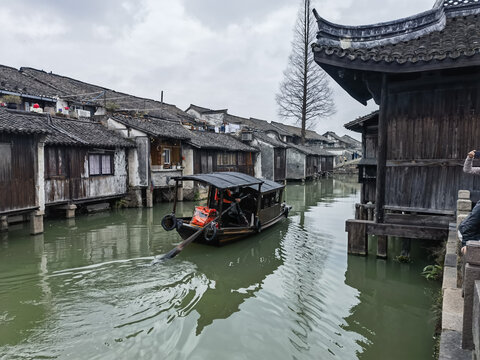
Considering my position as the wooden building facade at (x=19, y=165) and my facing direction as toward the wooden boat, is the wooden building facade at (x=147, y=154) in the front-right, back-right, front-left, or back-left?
front-left

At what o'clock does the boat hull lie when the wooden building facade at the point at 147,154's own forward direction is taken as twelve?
The boat hull is roughly at 1 o'clock from the wooden building facade.

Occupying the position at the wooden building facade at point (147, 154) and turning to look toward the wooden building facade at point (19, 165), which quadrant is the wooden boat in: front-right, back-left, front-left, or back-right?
front-left

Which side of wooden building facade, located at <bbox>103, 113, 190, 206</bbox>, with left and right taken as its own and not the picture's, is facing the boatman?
front

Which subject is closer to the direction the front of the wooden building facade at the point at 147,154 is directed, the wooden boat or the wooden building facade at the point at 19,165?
the wooden boat

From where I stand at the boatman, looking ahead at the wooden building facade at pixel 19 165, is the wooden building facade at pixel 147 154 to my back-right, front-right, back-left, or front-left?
front-right

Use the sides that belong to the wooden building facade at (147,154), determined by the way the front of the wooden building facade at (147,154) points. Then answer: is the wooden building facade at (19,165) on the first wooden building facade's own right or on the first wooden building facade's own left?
on the first wooden building facade's own right

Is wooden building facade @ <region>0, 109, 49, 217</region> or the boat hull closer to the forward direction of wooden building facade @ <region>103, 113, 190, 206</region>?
the boat hull

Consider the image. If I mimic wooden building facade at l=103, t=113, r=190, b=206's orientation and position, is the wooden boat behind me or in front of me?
in front

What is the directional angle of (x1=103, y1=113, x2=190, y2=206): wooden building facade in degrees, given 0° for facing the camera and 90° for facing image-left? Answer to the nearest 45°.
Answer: approximately 315°
